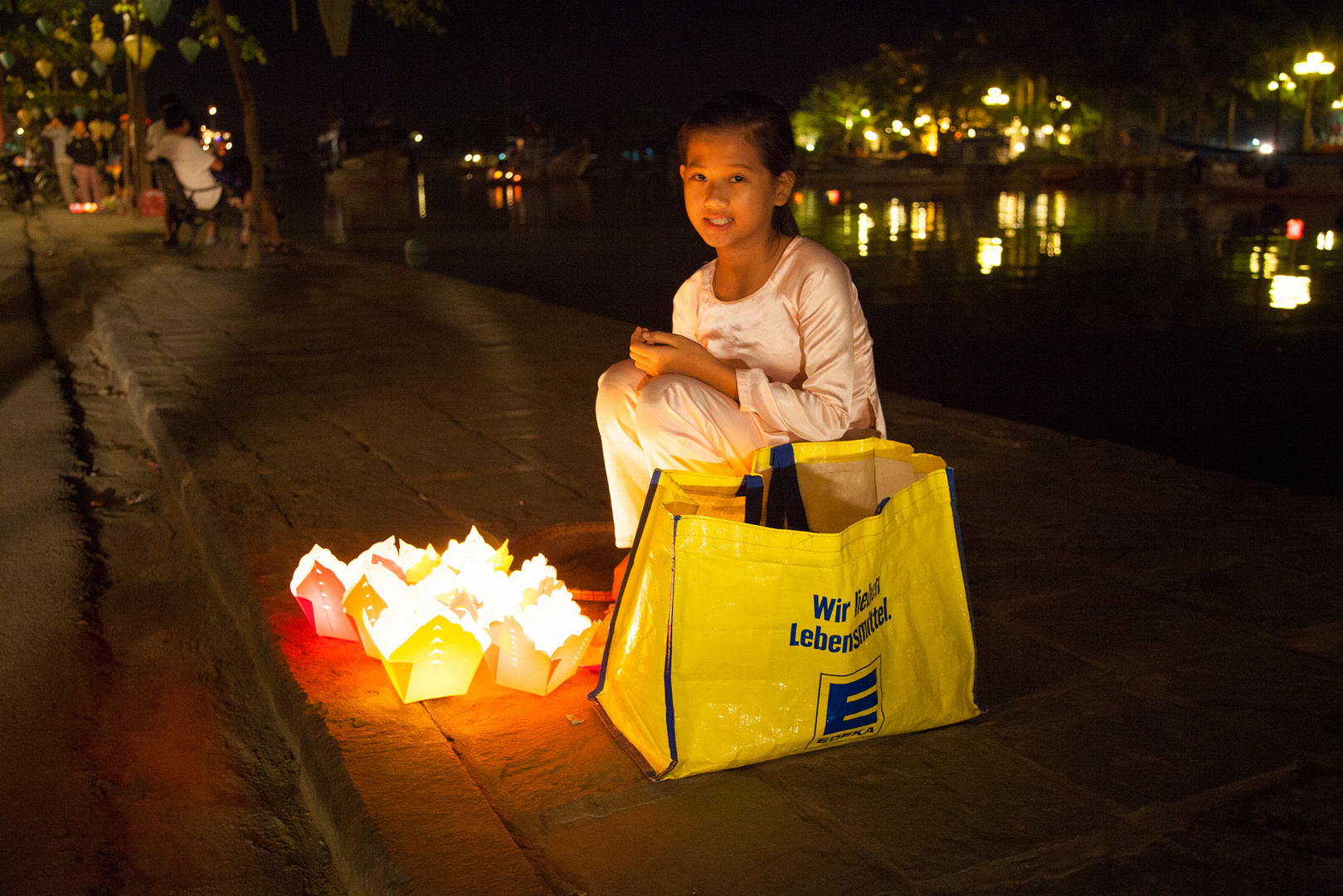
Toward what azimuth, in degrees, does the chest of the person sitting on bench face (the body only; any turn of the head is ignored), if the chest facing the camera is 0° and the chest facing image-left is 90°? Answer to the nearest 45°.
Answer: approximately 225°

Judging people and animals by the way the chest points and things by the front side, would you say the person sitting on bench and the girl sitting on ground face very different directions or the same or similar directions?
very different directions

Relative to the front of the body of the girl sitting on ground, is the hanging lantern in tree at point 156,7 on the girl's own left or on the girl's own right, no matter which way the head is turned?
on the girl's own right

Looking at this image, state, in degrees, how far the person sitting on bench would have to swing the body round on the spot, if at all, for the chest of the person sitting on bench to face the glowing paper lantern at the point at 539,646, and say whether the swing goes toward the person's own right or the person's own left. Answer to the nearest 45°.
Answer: approximately 135° to the person's own right

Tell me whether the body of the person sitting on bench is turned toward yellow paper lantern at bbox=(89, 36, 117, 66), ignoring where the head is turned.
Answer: no

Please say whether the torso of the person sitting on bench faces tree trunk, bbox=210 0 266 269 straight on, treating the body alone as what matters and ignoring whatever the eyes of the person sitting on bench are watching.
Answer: no

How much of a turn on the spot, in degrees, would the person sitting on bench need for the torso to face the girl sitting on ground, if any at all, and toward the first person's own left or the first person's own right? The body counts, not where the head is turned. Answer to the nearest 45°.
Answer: approximately 135° to the first person's own right

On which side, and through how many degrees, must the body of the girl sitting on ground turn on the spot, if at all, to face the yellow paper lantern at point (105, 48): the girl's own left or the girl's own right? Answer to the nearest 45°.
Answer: approximately 90° to the girl's own right
